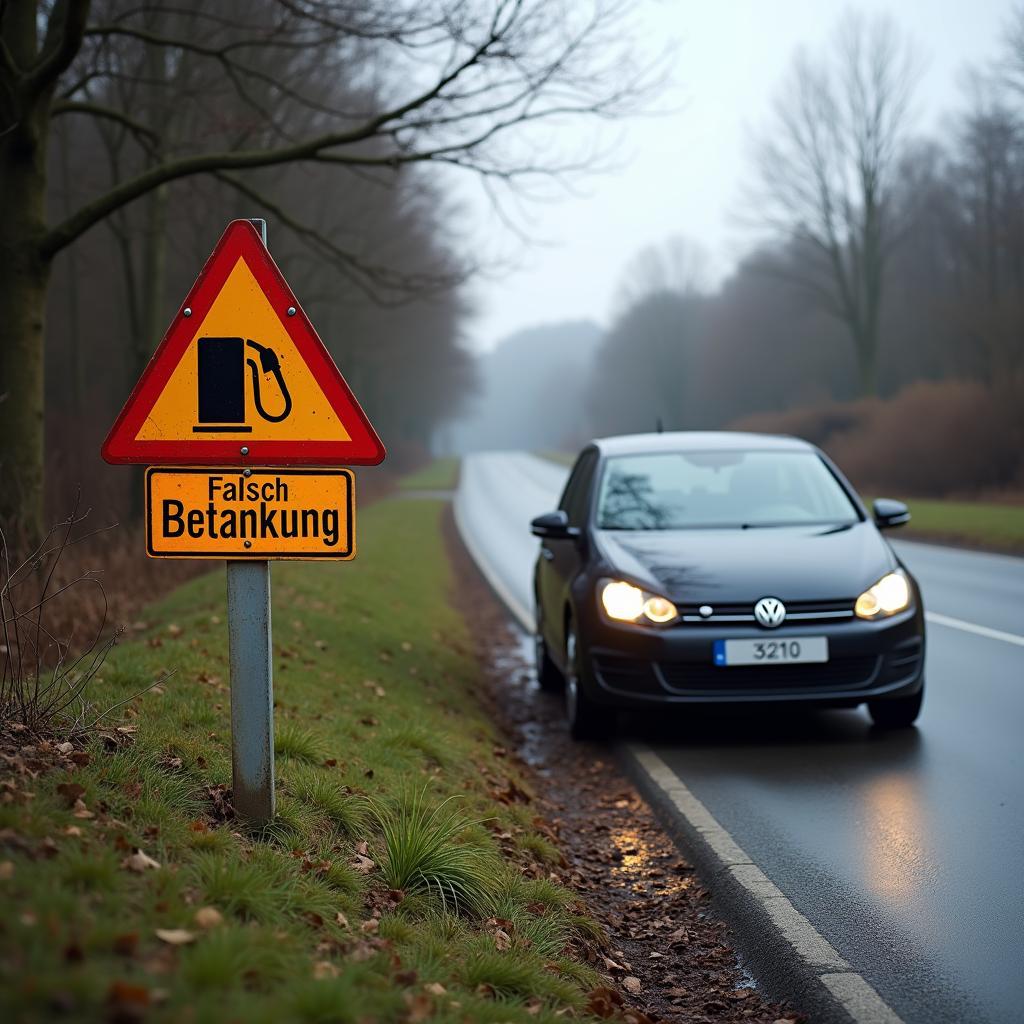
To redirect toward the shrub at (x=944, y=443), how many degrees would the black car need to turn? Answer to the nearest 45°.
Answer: approximately 180°

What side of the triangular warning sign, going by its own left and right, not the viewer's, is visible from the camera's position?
front

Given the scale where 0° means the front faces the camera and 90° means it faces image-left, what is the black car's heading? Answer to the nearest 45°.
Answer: approximately 0°

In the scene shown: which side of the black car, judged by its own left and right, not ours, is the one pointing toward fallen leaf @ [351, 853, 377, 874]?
front

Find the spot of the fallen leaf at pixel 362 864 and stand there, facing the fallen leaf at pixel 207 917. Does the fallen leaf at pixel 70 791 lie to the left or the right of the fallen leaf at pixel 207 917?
right

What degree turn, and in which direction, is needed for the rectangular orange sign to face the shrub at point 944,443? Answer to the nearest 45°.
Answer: approximately 135° to its left

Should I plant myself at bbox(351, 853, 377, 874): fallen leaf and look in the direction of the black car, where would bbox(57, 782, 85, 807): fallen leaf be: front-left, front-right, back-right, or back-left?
back-left

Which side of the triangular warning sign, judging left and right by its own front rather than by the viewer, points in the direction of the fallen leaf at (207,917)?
front

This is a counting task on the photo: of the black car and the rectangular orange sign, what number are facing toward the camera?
2

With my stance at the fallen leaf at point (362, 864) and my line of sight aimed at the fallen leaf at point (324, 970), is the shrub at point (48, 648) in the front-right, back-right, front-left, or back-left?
back-right

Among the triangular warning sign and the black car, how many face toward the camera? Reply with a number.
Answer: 2

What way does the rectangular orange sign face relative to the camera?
toward the camera

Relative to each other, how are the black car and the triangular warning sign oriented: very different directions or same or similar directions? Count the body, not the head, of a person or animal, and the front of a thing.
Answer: same or similar directions

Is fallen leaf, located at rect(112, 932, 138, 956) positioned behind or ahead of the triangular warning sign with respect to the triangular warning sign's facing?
ahead

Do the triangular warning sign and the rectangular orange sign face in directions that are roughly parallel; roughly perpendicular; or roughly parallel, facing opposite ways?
roughly parallel

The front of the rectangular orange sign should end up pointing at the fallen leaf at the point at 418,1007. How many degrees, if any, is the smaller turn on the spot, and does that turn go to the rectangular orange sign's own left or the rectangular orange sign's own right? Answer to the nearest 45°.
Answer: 0° — it already faces it

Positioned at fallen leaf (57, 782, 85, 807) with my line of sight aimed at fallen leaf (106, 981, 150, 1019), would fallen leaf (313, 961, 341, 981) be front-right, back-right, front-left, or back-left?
front-left
